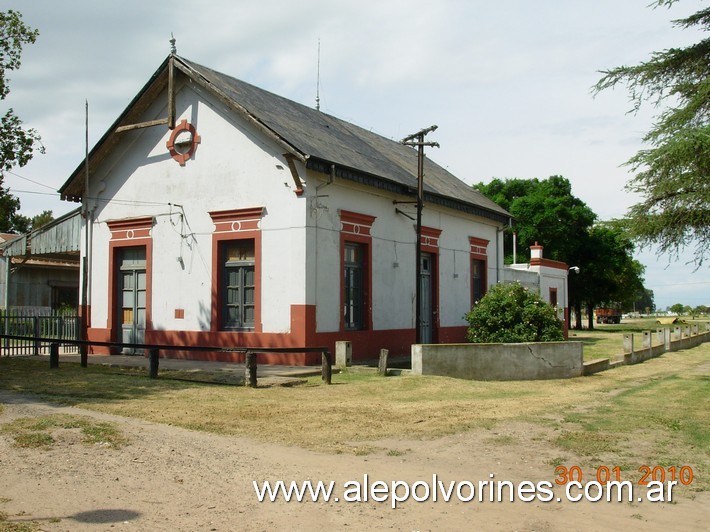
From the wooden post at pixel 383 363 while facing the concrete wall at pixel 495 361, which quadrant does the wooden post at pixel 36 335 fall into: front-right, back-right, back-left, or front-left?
back-left

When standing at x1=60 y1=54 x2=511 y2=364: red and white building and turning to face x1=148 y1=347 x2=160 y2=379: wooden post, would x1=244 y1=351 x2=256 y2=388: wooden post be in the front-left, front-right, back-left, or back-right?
front-left

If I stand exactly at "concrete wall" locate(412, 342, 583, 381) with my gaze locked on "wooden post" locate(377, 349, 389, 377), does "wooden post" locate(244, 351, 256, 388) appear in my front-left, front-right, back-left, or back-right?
front-left

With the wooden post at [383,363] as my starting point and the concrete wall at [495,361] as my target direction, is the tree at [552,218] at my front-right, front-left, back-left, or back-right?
front-left
